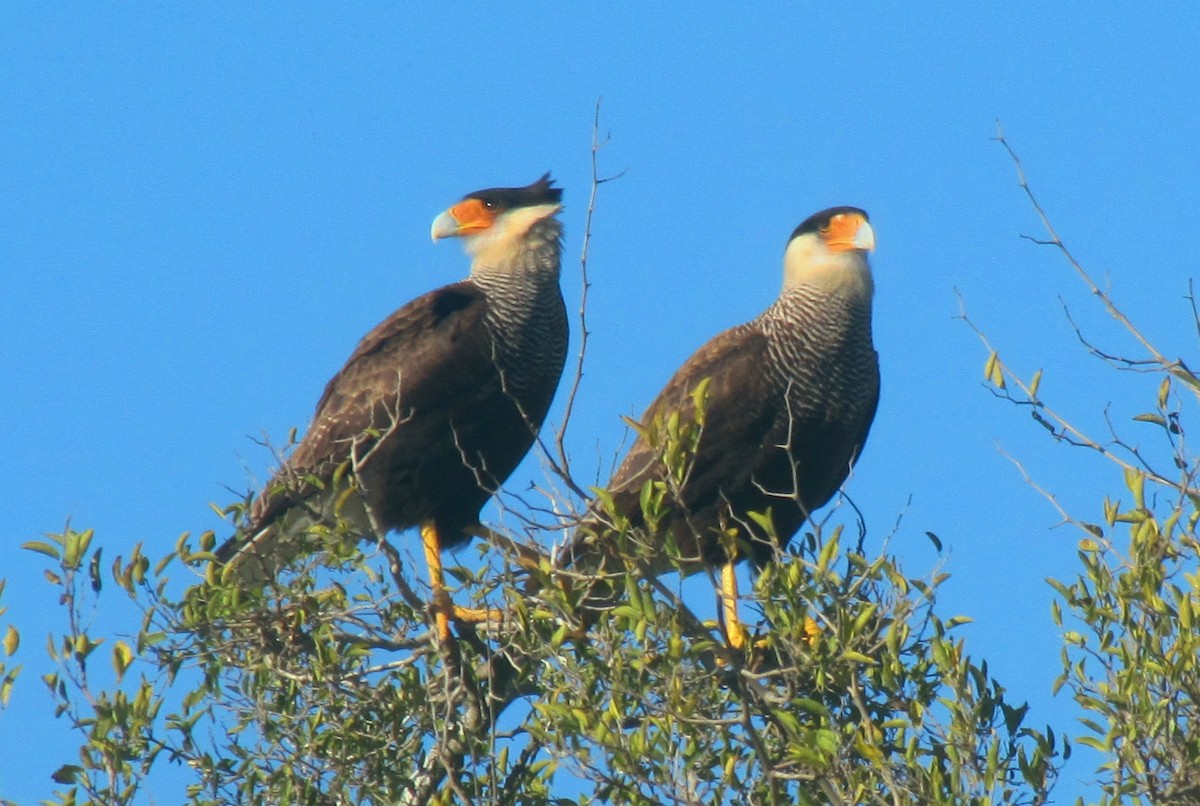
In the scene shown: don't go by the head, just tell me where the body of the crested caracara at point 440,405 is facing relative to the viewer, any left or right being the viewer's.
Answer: facing to the right of the viewer

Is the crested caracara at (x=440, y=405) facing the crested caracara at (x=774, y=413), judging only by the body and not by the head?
yes
